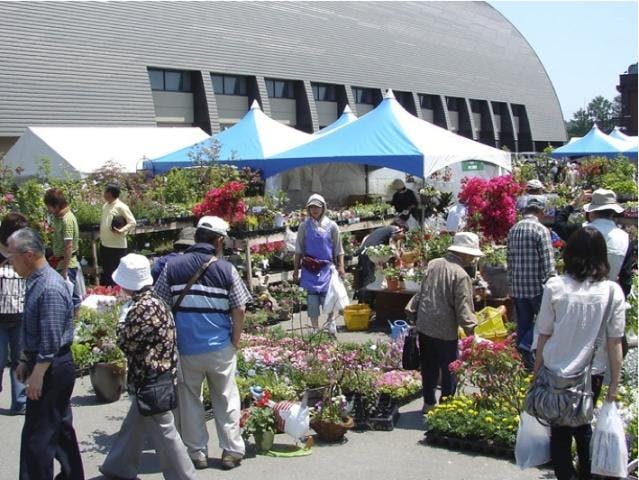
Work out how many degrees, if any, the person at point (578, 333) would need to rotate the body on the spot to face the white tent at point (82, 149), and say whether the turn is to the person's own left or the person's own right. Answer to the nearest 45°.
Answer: approximately 45° to the person's own left

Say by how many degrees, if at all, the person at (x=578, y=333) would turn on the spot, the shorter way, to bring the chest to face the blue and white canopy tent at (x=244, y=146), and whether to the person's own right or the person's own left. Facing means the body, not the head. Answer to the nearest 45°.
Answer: approximately 45° to the person's own left

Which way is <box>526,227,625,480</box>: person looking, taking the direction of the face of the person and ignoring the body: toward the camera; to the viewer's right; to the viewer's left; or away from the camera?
away from the camera

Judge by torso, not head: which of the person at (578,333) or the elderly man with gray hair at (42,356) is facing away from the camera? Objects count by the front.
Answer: the person

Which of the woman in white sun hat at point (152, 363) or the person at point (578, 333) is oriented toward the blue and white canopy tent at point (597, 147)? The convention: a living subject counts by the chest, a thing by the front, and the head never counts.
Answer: the person

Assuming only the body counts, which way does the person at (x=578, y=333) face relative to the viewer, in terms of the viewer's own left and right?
facing away from the viewer
